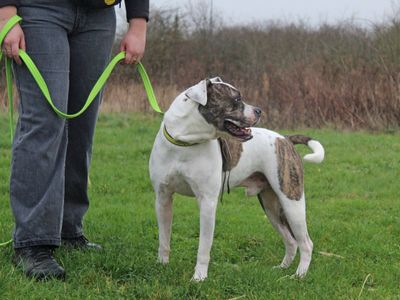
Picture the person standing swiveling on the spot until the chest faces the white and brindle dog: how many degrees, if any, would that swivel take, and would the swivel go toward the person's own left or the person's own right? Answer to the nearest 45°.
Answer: approximately 45° to the person's own left

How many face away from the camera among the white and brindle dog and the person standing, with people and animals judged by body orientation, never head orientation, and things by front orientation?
0

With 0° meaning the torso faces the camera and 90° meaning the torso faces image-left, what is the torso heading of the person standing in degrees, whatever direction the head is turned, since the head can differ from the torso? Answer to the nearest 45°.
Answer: approximately 315°

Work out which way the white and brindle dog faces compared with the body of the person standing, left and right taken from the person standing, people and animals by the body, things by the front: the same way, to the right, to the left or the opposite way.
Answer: to the right

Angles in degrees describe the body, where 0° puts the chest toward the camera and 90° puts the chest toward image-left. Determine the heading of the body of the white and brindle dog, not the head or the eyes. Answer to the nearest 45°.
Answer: approximately 45°

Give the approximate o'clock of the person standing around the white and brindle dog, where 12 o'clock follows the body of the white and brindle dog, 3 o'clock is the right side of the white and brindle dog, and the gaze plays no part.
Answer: The person standing is roughly at 1 o'clock from the white and brindle dog.
